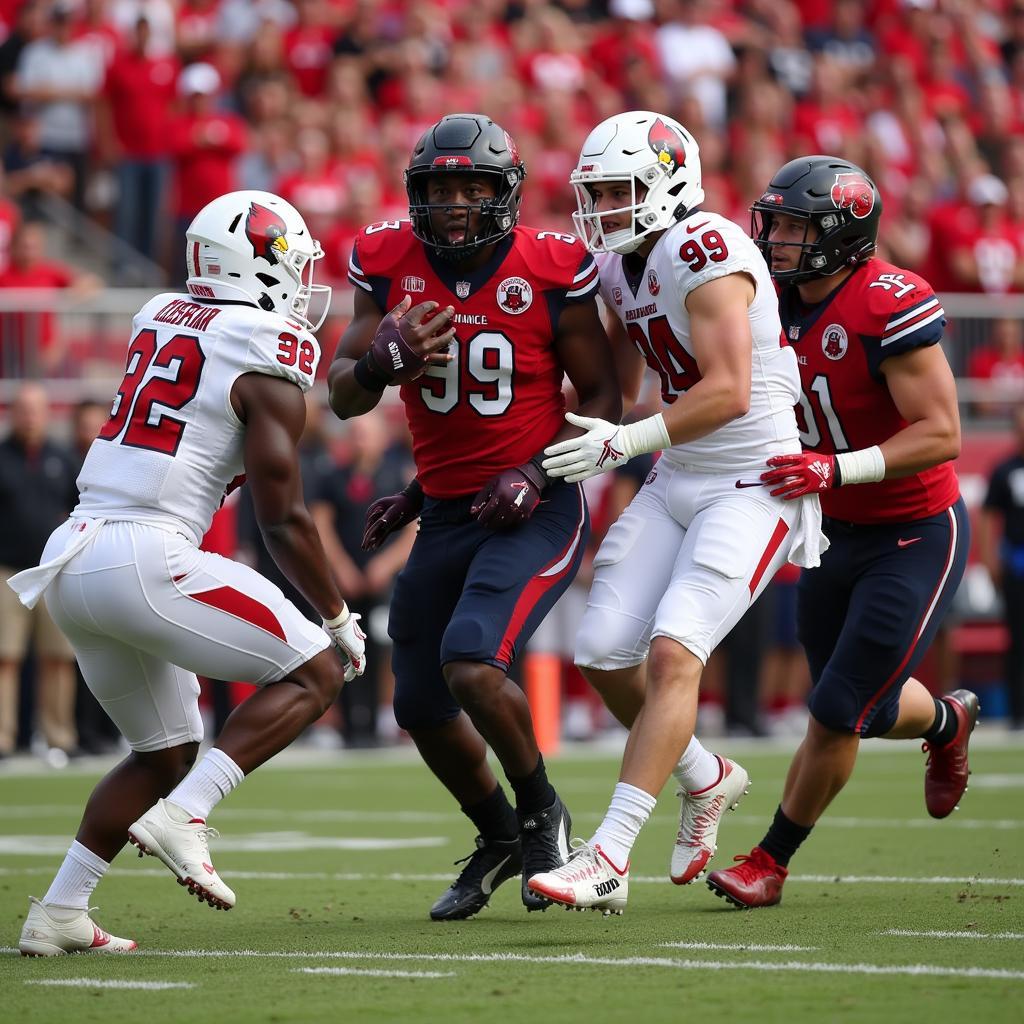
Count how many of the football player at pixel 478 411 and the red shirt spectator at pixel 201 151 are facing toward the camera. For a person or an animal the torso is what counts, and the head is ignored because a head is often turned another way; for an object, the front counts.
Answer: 2

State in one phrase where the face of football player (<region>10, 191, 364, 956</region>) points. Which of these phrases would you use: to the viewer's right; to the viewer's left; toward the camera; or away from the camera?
to the viewer's right

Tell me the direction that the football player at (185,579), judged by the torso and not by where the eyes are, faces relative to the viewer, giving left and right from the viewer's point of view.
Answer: facing away from the viewer and to the right of the viewer

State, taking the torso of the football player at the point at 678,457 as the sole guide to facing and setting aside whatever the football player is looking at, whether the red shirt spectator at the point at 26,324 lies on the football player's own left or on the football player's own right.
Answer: on the football player's own right

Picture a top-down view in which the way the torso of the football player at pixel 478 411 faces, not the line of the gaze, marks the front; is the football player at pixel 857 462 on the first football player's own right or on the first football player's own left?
on the first football player's own left

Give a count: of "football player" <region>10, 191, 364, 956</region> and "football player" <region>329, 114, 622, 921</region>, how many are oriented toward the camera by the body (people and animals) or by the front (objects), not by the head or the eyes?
1

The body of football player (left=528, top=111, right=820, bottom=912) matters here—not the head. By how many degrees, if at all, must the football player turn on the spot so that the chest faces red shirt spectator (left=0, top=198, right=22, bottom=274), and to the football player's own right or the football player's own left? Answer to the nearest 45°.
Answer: approximately 90° to the football player's own right

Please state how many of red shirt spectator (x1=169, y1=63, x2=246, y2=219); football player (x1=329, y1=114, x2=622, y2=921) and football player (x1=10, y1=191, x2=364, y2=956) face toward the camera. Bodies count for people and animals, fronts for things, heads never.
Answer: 2

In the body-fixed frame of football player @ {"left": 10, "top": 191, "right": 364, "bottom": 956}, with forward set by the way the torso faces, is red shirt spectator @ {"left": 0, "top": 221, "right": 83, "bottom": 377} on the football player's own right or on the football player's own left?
on the football player's own left

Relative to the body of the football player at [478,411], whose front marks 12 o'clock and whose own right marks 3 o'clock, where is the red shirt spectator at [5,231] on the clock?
The red shirt spectator is roughly at 5 o'clock from the football player.

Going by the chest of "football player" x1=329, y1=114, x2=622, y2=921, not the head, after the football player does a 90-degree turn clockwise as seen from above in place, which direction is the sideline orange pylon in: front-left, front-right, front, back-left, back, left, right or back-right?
right
